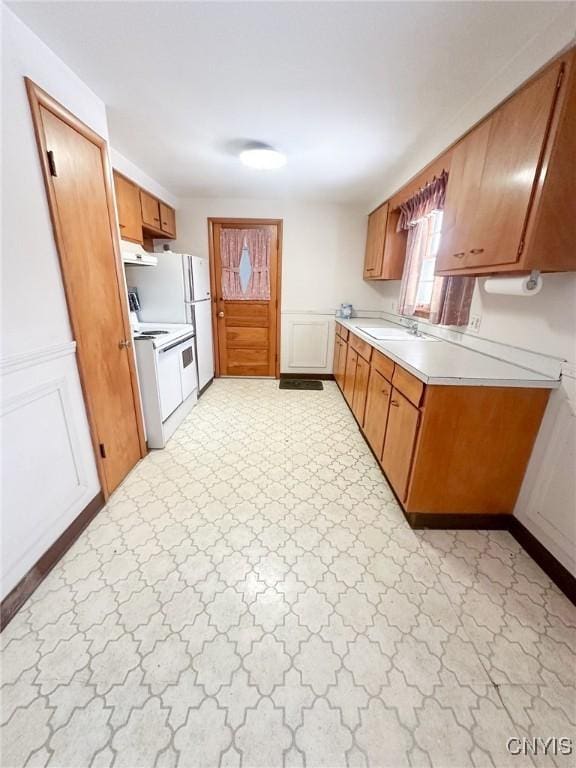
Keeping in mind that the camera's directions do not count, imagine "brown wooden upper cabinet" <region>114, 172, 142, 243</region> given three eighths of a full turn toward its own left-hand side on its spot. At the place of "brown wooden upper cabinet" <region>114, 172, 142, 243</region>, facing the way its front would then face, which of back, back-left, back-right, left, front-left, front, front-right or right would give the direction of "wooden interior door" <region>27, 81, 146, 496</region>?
back-left

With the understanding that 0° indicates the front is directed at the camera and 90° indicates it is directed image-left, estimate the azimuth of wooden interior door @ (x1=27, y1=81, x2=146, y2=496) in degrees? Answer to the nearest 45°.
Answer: approximately 315°

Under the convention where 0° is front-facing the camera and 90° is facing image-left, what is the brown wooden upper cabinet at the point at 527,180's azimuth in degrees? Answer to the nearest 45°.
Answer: approximately 45°

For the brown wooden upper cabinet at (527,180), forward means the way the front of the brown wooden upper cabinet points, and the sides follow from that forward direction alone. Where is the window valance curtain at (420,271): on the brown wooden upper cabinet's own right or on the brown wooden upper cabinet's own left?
on the brown wooden upper cabinet's own right

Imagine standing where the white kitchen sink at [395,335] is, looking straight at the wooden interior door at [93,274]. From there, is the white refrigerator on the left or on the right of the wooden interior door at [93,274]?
right

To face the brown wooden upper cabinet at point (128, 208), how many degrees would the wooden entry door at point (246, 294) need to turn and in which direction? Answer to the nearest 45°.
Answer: approximately 45° to its right

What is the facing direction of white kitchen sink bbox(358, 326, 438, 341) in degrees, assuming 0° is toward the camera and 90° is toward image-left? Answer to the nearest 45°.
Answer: approximately 90°

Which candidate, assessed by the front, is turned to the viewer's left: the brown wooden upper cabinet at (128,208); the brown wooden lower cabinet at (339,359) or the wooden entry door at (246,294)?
the brown wooden lower cabinet

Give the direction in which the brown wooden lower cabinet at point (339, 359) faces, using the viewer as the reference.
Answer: facing to the left of the viewer
